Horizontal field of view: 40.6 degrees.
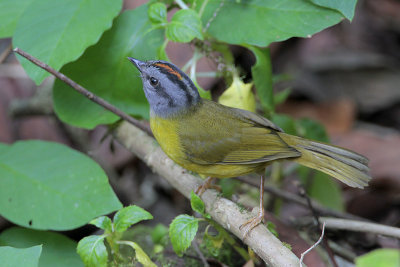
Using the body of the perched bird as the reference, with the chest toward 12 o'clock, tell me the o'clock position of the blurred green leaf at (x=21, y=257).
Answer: The blurred green leaf is roughly at 10 o'clock from the perched bird.

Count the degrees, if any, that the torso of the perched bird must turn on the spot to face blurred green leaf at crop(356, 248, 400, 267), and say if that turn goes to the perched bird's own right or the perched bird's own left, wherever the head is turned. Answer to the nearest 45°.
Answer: approximately 90° to the perched bird's own left

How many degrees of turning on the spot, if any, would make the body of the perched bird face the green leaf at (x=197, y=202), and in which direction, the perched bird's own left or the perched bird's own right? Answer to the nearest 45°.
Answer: approximately 90° to the perched bird's own left

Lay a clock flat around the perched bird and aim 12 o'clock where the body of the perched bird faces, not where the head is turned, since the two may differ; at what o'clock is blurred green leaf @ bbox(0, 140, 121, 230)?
The blurred green leaf is roughly at 11 o'clock from the perched bird.

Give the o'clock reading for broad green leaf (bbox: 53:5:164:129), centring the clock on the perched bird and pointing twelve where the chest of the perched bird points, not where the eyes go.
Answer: The broad green leaf is roughly at 1 o'clock from the perched bird.

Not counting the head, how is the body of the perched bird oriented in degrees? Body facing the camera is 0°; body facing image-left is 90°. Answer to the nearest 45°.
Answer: approximately 90°

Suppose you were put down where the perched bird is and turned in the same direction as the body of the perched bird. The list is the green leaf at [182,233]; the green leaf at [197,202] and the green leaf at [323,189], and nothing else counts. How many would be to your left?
2

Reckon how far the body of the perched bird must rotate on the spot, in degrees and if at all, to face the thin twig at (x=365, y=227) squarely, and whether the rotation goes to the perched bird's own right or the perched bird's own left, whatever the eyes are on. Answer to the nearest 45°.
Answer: approximately 180°
